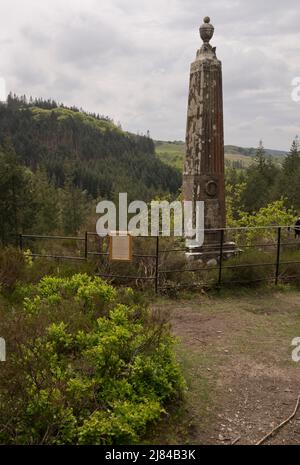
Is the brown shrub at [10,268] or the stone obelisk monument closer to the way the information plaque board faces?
the brown shrub

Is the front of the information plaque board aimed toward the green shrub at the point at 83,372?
yes

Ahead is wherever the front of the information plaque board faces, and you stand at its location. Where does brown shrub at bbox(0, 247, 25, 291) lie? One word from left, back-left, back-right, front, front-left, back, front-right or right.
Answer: front-right

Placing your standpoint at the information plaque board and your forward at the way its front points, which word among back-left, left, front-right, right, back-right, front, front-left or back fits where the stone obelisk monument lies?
back-left

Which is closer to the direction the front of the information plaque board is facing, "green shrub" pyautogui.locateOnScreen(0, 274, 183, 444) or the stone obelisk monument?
the green shrub

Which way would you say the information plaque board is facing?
toward the camera
